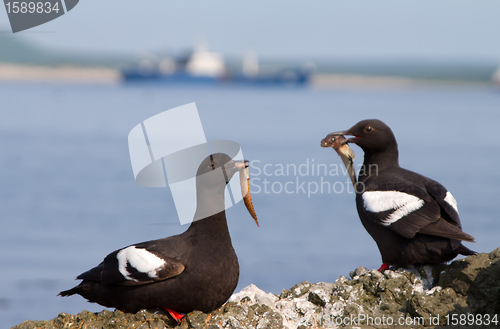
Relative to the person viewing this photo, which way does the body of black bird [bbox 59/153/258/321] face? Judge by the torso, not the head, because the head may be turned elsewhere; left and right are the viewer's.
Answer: facing to the right of the viewer

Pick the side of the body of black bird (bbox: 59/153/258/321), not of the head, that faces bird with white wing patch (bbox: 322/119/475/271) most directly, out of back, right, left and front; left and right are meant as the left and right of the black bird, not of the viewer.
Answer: front
